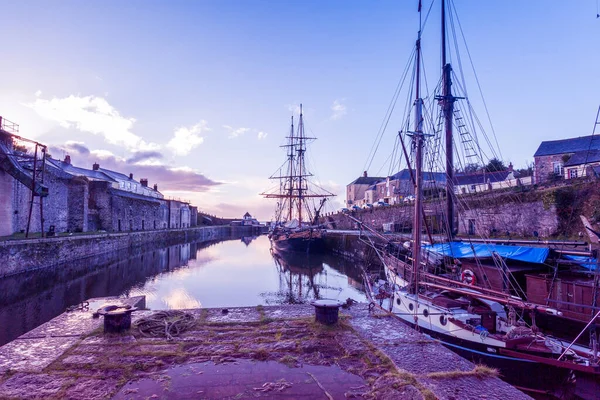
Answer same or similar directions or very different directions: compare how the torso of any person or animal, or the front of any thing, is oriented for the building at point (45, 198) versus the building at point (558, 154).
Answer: very different directions

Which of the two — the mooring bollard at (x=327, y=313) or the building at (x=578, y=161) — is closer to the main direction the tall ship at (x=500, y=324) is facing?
the building

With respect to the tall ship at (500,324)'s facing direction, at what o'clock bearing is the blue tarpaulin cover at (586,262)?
The blue tarpaulin cover is roughly at 3 o'clock from the tall ship.

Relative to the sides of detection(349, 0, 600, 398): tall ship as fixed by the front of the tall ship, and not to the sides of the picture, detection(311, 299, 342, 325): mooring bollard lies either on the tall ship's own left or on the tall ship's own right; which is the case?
on the tall ship's own left

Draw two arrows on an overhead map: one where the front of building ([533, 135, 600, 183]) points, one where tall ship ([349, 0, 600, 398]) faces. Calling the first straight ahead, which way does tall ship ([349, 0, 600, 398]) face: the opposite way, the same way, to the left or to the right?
to the right

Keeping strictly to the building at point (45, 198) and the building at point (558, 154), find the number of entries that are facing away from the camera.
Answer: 0

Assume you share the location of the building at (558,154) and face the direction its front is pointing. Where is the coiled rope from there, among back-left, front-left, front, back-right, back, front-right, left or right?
front-left

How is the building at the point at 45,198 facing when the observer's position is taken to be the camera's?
facing the viewer and to the right of the viewer

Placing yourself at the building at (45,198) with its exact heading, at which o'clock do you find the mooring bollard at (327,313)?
The mooring bollard is roughly at 1 o'clock from the building.

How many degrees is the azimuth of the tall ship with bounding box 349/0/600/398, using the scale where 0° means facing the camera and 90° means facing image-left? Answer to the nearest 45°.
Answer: approximately 135°

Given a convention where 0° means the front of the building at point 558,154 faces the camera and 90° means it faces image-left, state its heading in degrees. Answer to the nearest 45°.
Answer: approximately 45°

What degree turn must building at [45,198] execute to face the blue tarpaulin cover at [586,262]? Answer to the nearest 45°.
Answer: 0° — it already faces it

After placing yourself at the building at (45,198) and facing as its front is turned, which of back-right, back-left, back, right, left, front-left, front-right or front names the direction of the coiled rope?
front-right

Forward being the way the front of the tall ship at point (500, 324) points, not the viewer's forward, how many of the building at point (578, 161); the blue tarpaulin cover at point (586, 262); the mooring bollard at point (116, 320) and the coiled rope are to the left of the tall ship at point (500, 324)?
2

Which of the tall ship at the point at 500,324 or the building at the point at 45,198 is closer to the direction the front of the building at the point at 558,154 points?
the tall ship

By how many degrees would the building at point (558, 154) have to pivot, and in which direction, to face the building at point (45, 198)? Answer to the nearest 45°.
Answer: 0° — it already faces it
